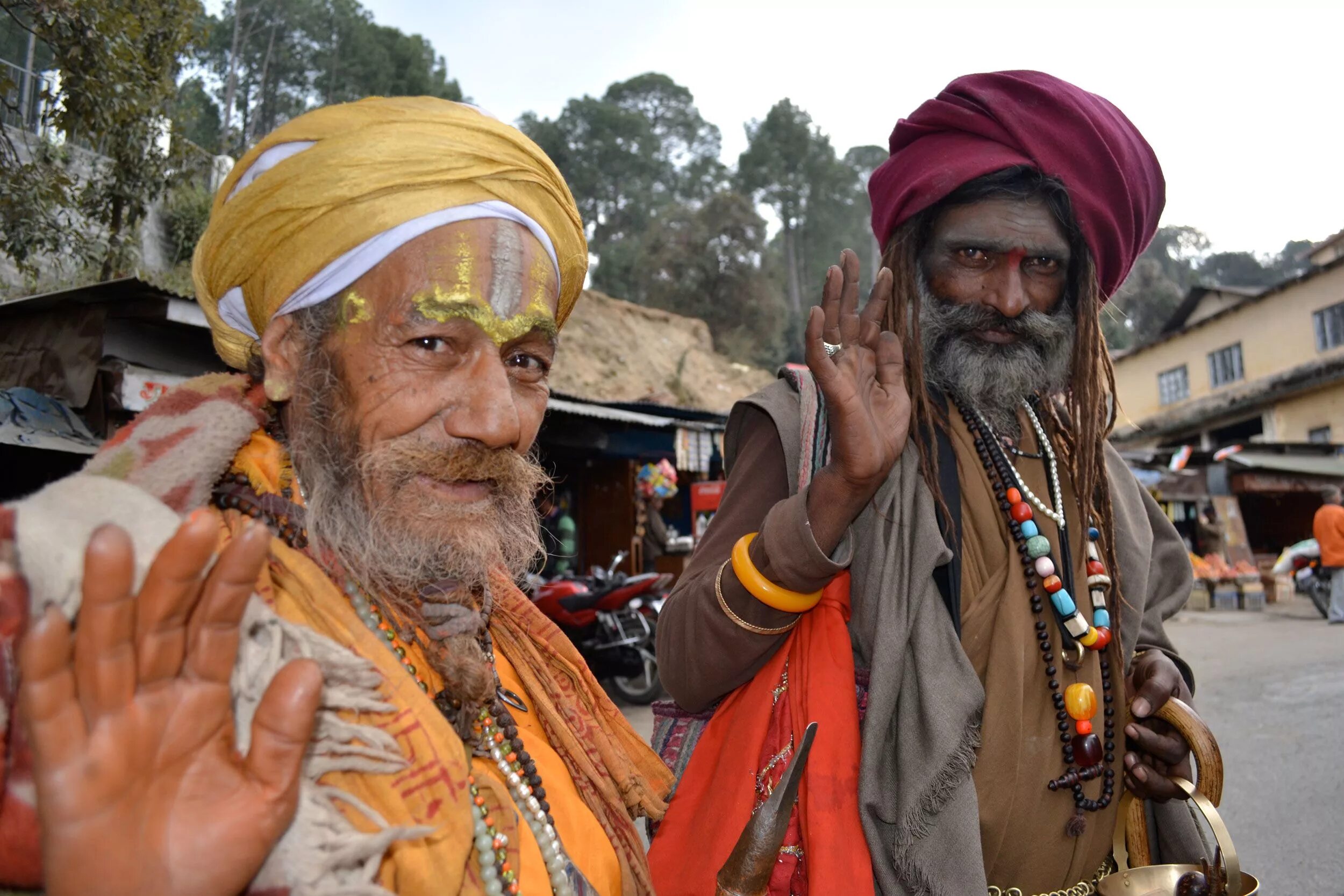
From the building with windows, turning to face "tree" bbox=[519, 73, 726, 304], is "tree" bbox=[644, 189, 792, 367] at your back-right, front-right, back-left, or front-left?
front-left

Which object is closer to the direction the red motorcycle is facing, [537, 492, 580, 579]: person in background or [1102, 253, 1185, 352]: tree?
the person in background

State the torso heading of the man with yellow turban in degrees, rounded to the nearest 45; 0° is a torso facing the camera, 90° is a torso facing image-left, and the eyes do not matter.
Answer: approximately 315°

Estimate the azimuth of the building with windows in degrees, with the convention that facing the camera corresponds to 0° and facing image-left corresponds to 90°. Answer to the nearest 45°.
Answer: approximately 45°
